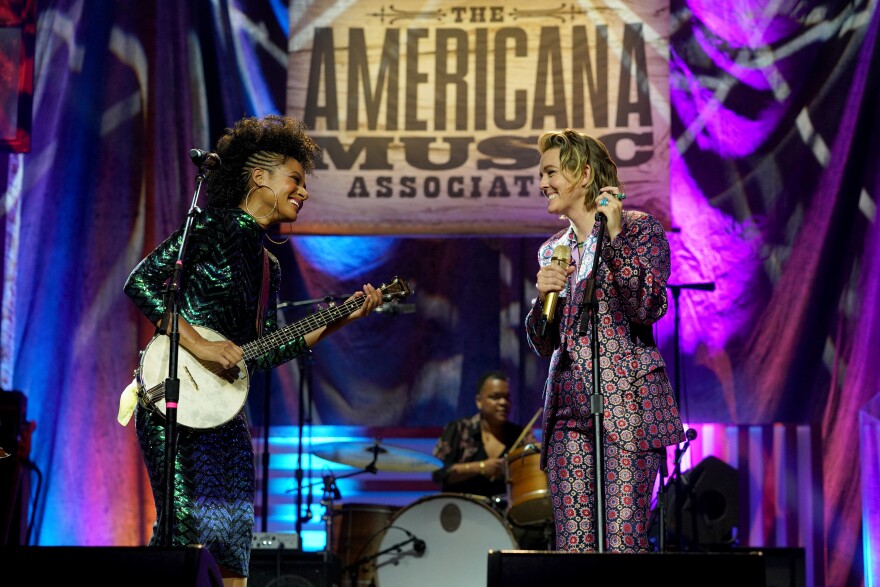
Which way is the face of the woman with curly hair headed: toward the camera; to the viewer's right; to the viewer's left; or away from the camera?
to the viewer's right

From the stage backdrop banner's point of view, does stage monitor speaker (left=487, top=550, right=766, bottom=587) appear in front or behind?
in front

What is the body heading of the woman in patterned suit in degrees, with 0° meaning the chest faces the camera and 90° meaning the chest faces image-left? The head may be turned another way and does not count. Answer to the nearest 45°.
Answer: approximately 45°

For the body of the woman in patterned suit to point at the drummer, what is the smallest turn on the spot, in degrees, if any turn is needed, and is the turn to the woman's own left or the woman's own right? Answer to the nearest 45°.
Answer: approximately 135° to the woman's own right

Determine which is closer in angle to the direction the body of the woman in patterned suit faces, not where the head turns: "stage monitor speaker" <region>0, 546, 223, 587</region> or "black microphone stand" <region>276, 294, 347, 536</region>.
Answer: the stage monitor speaker

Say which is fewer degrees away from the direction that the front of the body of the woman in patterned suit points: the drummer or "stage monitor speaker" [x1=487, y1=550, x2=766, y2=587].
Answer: the stage monitor speaker

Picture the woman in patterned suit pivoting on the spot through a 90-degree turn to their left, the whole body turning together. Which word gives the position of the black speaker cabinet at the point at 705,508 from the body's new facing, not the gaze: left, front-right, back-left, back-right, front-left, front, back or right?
back-left

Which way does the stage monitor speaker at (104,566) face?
away from the camera

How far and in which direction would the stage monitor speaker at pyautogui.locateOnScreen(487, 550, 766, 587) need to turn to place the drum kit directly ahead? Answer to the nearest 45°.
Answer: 0° — it already faces it

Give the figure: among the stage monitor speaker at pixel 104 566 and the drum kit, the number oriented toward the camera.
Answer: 1
